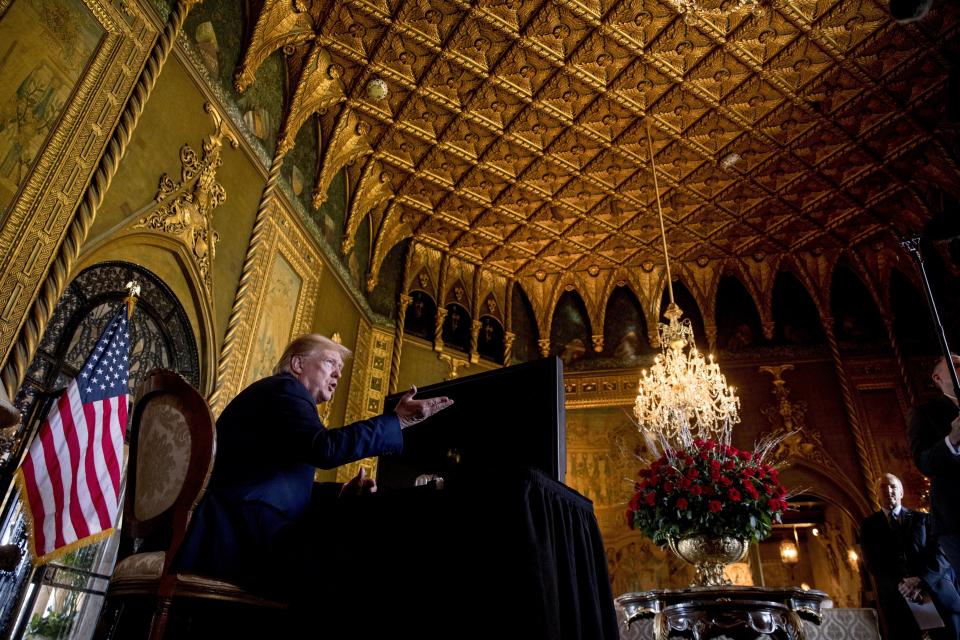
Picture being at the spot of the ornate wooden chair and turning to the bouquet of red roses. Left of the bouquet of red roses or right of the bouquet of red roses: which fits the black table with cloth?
right

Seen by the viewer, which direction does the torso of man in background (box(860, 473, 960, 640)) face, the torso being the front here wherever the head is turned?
toward the camera

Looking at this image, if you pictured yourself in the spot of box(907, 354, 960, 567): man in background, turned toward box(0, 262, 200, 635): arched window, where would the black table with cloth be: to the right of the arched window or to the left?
left

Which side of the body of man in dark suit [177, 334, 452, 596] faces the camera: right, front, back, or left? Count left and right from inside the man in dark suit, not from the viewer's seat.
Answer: right

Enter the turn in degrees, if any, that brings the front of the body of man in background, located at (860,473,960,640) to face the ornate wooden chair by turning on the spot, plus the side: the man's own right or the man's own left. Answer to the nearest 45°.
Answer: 0° — they already face it

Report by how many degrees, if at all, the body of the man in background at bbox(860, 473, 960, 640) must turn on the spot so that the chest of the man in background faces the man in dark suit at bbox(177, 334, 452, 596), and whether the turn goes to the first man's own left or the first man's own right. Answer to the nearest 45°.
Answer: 0° — they already face them

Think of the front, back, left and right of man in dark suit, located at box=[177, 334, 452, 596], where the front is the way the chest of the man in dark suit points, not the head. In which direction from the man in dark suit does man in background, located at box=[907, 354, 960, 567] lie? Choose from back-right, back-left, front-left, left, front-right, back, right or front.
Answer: front

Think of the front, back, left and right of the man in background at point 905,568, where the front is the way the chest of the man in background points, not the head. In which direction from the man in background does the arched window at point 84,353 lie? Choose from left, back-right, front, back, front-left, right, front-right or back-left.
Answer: front-right

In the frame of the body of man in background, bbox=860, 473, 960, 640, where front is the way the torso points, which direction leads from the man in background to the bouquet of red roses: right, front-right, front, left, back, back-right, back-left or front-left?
front-right

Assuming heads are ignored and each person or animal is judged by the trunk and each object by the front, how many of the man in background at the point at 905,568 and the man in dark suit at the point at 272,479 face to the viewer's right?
1

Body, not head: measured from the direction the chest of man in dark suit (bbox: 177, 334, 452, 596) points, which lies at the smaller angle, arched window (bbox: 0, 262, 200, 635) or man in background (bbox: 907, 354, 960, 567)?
the man in background

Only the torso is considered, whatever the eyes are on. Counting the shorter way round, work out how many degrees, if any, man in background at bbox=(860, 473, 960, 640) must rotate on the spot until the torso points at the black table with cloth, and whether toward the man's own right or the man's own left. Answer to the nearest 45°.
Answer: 0° — they already face it

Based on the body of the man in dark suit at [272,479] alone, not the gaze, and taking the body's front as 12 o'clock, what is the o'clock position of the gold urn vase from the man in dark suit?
The gold urn vase is roughly at 11 o'clock from the man in dark suit.
